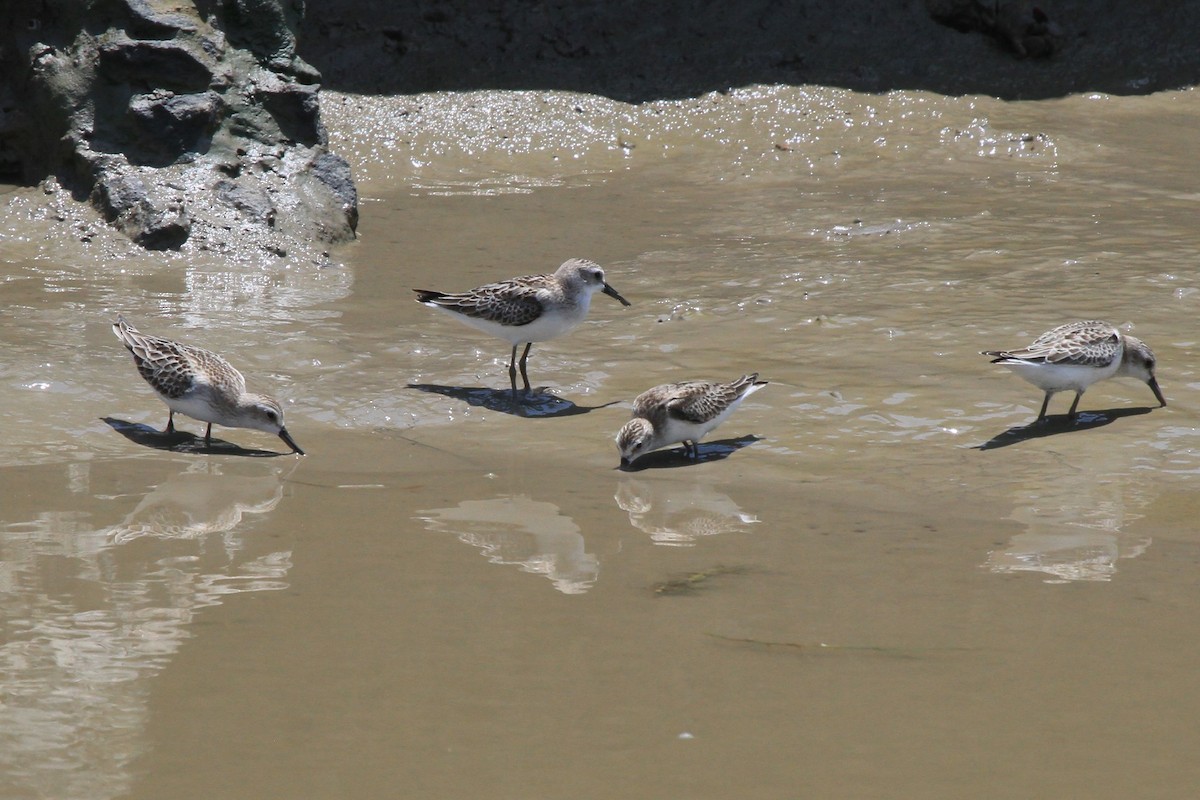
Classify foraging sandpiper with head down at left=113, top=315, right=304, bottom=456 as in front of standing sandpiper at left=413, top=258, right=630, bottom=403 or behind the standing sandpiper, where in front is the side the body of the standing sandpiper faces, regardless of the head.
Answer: behind

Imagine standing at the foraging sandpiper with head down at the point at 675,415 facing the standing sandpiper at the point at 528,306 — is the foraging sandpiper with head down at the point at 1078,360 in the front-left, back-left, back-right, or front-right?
back-right

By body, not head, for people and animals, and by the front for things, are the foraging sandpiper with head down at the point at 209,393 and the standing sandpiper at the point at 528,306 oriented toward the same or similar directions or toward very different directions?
same or similar directions

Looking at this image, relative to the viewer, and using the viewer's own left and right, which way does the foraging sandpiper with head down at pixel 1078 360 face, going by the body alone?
facing to the right of the viewer

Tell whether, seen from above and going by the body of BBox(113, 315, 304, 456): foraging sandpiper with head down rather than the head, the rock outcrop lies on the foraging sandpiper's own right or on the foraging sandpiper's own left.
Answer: on the foraging sandpiper's own left

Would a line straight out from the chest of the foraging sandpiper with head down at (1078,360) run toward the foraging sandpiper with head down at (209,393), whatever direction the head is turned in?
no

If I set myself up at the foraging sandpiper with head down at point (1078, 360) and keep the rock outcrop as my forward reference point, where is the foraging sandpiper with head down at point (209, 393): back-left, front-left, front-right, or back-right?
front-left

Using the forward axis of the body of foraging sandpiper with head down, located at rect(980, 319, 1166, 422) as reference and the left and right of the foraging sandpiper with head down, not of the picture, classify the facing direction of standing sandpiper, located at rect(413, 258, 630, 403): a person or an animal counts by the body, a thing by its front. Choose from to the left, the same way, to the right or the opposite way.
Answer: the same way

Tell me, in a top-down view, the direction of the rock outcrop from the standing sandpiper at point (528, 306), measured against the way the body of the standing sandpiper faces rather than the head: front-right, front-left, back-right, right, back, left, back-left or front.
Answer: back-left

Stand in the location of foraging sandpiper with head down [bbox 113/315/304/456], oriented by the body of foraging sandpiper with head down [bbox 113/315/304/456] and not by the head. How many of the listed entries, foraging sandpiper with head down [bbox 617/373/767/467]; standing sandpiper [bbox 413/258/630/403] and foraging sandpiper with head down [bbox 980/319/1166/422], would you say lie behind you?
0

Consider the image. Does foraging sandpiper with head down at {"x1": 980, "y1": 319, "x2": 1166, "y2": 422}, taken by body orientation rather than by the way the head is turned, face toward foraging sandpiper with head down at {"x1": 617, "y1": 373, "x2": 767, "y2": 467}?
no

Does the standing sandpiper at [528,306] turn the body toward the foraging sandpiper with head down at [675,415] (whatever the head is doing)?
no

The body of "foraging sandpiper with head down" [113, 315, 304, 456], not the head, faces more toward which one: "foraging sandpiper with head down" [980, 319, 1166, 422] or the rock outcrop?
the foraging sandpiper with head down

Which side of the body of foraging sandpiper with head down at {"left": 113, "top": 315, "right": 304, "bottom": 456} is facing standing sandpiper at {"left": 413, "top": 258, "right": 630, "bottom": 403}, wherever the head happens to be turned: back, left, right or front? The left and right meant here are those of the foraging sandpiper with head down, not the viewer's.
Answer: front

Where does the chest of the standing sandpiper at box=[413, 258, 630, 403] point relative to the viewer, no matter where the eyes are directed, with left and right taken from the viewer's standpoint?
facing to the right of the viewer

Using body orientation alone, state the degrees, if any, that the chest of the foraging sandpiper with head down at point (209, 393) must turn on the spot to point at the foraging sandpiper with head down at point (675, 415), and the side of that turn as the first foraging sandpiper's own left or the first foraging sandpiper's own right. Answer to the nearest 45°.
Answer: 0° — it already faces it

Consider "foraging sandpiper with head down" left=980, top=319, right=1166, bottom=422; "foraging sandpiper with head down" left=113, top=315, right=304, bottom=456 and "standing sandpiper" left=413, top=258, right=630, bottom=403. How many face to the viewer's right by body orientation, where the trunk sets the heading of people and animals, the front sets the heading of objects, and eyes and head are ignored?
3

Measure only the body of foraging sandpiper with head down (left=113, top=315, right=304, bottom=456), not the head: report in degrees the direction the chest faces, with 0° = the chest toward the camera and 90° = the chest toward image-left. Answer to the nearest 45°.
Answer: approximately 270°

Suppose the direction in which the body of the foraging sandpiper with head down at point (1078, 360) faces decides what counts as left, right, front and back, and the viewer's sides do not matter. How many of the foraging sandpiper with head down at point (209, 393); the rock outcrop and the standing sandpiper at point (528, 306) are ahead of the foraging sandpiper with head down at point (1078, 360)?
0
